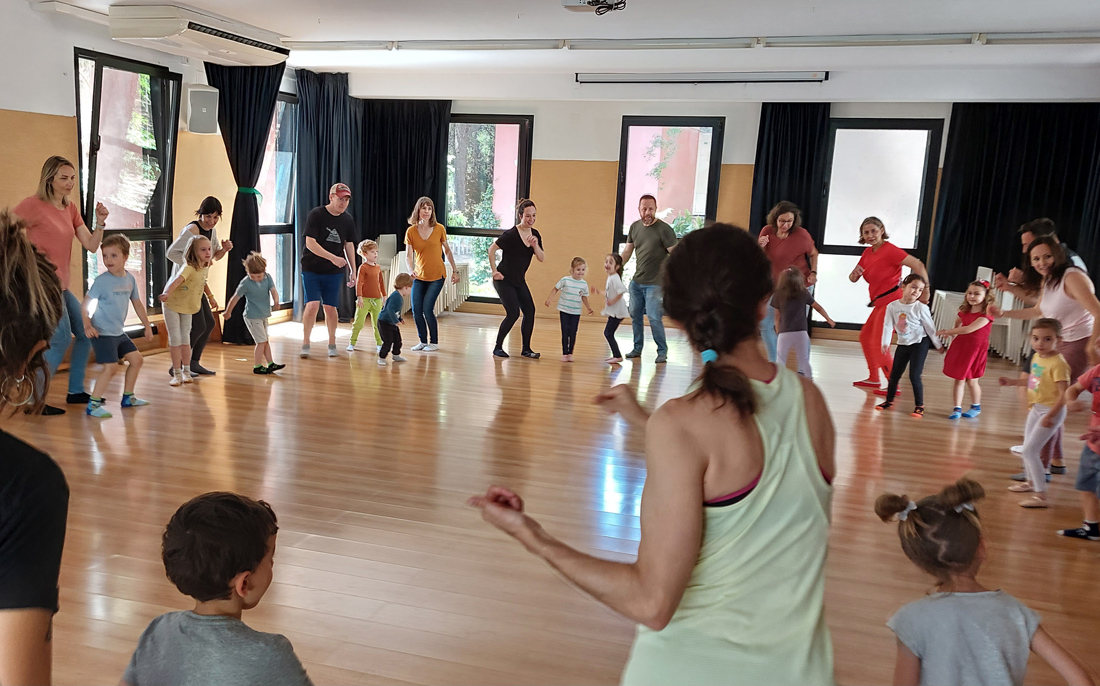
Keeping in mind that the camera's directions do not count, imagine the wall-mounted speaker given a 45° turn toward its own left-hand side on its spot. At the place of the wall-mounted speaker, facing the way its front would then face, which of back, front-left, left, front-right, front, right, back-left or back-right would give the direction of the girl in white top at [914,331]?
front-right

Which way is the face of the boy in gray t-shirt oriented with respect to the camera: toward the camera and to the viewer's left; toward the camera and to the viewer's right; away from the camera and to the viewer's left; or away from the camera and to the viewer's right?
away from the camera and to the viewer's right

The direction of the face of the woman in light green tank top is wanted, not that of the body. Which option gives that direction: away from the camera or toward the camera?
away from the camera

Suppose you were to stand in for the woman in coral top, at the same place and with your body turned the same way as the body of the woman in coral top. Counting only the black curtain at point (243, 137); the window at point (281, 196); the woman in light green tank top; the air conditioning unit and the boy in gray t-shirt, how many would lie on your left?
3

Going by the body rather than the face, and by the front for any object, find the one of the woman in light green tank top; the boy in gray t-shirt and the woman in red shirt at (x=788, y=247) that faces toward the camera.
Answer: the woman in red shirt

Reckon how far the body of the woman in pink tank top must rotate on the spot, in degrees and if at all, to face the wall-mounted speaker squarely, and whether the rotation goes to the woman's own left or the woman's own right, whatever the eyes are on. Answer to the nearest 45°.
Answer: approximately 45° to the woman's own right

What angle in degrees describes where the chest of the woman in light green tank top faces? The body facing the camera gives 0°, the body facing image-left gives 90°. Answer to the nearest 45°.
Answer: approximately 135°

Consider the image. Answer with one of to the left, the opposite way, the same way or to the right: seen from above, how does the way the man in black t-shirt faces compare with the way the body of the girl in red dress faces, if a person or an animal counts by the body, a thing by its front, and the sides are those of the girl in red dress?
to the left

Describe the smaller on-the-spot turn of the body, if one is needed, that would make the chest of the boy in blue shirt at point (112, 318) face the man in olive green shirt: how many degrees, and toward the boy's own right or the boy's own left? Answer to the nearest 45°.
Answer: approximately 45° to the boy's own left

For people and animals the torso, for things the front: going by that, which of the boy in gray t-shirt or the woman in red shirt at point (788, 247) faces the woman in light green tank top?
the woman in red shirt

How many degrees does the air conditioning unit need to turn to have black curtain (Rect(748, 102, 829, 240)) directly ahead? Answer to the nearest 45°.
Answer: approximately 45° to its left

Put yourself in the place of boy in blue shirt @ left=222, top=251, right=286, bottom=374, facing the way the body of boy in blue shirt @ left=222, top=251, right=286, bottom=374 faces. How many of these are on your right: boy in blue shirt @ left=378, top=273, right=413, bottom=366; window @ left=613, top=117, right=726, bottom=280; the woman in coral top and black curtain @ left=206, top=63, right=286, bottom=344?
1

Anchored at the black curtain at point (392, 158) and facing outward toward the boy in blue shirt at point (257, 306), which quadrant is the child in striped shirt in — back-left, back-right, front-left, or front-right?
front-left

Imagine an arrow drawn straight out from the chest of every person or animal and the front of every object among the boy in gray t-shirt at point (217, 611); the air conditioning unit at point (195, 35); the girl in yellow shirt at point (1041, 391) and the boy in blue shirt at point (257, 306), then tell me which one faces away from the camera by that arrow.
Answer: the boy in gray t-shirt

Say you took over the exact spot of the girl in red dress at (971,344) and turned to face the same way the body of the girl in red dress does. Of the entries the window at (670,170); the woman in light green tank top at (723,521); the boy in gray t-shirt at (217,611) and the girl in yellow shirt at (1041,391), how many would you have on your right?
1

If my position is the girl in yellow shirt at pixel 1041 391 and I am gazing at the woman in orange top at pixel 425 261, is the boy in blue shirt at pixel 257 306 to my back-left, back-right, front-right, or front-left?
front-left

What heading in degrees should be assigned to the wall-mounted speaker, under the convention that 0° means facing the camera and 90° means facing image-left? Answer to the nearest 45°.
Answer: approximately 315°
